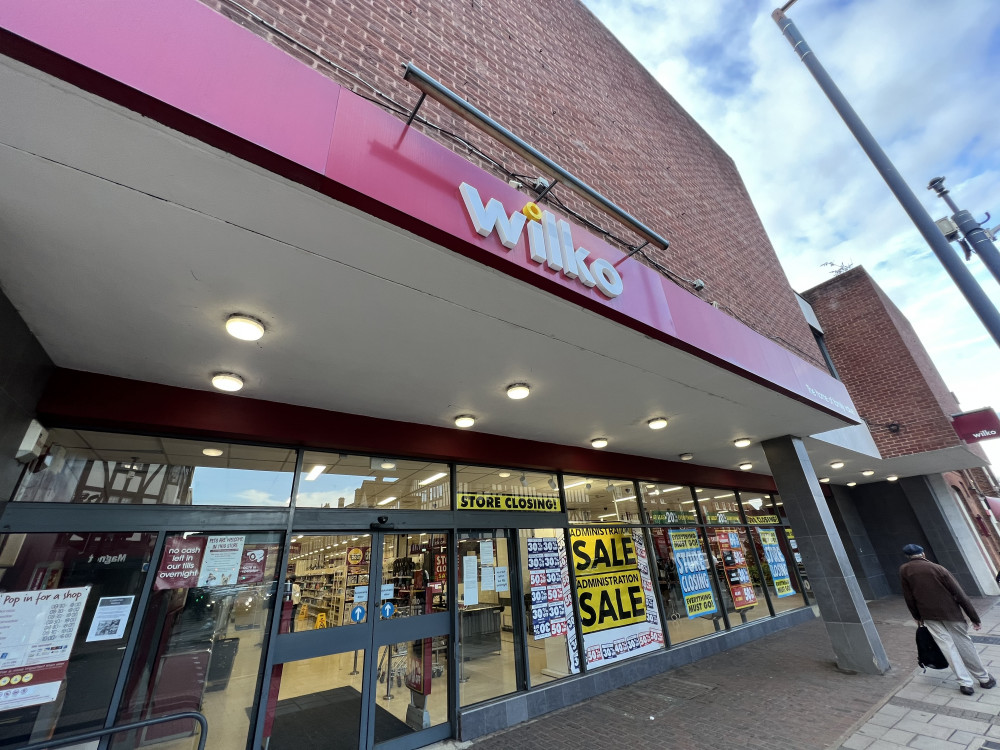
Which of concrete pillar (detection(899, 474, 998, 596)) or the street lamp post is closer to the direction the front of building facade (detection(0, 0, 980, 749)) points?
the street lamp post

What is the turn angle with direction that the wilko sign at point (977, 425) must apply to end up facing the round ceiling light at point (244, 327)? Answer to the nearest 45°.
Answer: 0° — it already faces it

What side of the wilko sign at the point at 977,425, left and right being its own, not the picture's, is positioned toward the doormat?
front

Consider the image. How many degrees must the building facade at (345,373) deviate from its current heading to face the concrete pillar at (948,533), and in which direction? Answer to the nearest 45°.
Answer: approximately 90° to its left

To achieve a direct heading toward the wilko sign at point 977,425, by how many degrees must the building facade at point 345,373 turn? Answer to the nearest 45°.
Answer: approximately 90° to its left

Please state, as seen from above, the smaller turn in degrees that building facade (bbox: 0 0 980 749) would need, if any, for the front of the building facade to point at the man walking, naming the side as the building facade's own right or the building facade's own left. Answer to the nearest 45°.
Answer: approximately 45° to the building facade's own left

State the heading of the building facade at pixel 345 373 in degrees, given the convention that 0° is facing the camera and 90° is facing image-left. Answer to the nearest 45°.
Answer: approximately 315°

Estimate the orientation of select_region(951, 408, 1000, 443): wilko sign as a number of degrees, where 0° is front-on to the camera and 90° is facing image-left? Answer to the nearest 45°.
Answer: approximately 0°

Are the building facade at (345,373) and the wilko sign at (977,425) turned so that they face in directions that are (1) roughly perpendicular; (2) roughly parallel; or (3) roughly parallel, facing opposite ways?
roughly perpendicular

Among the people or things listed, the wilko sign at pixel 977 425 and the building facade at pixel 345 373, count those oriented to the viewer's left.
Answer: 0

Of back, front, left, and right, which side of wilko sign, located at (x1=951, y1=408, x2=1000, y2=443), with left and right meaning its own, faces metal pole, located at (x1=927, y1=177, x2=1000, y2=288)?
front

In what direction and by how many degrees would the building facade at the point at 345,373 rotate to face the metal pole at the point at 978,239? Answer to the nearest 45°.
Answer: approximately 45° to its left
